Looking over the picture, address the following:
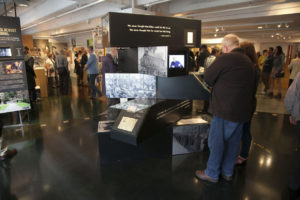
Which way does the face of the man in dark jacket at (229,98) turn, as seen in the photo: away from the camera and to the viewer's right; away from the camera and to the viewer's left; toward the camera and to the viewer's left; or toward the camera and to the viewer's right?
away from the camera and to the viewer's left

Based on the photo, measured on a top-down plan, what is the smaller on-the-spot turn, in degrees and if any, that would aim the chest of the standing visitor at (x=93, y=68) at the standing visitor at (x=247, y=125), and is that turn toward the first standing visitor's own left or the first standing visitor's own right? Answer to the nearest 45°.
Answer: approximately 90° to the first standing visitor's own left
